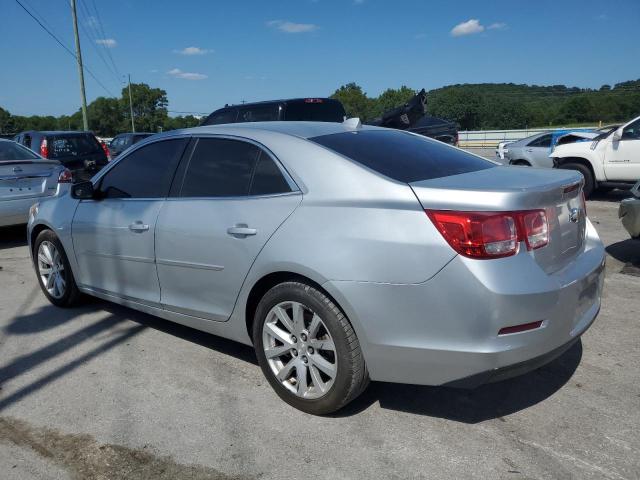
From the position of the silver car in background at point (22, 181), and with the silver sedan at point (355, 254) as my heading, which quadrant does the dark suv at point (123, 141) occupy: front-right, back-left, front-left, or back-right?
back-left

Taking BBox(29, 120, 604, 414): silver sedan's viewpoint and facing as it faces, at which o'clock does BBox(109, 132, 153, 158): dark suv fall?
The dark suv is roughly at 1 o'clock from the silver sedan.

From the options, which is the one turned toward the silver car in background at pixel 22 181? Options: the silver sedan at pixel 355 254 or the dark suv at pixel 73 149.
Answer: the silver sedan

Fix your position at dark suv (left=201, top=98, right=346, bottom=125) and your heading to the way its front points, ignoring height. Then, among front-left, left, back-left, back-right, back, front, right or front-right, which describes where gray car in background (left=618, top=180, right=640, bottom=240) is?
back

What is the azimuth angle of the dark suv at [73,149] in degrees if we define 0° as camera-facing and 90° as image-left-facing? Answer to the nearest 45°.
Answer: approximately 135°

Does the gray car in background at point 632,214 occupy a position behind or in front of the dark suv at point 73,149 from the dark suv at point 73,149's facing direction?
behind

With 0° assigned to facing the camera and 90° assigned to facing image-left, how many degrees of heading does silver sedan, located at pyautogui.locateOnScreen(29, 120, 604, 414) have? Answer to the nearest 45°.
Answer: approximately 135°

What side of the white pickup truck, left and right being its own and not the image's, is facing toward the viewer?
left
